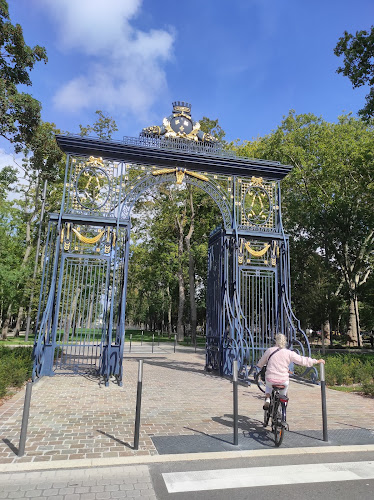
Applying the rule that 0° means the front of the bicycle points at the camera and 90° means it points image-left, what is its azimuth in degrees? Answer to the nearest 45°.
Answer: approximately 180°

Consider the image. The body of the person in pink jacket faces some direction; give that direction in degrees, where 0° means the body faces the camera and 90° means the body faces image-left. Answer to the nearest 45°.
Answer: approximately 180°

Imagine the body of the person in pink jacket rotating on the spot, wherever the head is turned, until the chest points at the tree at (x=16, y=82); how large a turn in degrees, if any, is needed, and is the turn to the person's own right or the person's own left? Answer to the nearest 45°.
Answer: approximately 90° to the person's own left

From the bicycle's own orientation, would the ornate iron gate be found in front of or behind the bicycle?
in front
